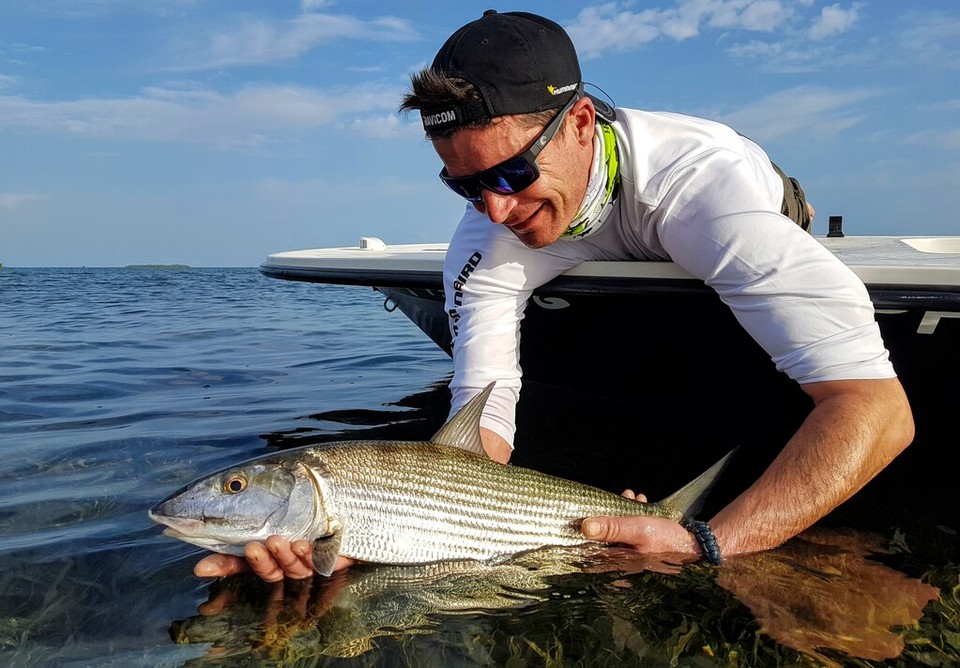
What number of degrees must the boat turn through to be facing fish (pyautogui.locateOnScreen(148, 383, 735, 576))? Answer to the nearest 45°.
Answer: approximately 45° to its left

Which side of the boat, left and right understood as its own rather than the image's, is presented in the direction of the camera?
left

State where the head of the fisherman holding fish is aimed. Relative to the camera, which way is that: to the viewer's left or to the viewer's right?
to the viewer's left

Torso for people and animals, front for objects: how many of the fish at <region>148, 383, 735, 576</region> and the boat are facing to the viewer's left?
2

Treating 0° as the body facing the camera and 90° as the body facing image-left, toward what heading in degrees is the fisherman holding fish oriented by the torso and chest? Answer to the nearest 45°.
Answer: approximately 45°

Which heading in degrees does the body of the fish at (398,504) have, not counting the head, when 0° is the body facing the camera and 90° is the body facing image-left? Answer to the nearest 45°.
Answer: approximately 90°
